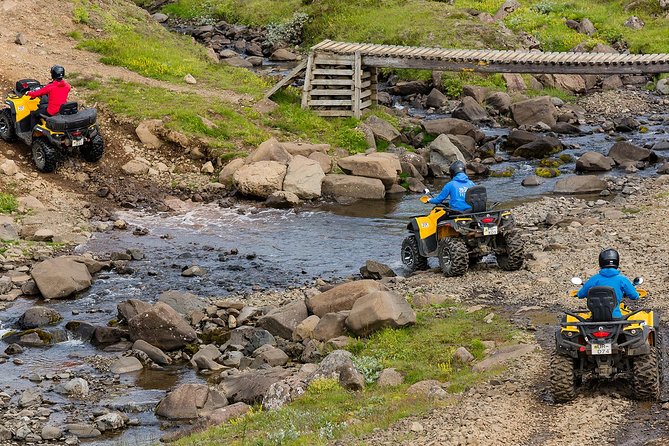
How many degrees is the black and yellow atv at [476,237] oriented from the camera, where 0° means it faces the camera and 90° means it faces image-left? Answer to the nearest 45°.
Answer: approximately 135°

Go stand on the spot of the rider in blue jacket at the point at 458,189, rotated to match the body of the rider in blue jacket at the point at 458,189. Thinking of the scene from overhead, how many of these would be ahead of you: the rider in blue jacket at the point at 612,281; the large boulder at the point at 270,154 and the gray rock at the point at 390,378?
1

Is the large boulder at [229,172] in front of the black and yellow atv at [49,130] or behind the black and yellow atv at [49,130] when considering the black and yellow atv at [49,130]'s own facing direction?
behind

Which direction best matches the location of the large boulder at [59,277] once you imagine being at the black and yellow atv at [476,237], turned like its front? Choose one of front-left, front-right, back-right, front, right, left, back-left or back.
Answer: front-left

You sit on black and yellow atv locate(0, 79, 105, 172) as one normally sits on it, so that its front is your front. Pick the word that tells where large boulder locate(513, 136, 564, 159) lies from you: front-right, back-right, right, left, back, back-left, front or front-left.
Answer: back-right

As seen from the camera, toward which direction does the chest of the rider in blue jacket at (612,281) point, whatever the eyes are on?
away from the camera

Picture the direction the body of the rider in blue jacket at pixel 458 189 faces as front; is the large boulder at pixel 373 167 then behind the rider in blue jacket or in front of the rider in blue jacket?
in front

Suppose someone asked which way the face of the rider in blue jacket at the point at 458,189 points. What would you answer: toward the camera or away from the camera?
away from the camera

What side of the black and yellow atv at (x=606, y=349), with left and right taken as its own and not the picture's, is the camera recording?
back

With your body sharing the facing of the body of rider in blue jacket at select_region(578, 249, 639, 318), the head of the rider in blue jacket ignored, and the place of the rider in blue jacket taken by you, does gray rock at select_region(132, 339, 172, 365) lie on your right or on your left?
on your left

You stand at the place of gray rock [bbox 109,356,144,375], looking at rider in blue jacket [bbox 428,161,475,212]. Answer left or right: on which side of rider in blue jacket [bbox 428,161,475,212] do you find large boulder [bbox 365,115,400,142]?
left

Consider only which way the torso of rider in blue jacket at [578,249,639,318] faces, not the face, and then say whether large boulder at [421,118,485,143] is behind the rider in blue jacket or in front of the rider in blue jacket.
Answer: in front

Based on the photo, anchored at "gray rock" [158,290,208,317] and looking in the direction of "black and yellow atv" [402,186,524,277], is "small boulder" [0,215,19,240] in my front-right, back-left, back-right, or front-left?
back-left

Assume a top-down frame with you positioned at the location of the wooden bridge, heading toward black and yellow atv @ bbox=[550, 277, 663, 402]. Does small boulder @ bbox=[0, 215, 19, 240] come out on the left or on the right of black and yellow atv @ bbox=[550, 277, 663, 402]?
right

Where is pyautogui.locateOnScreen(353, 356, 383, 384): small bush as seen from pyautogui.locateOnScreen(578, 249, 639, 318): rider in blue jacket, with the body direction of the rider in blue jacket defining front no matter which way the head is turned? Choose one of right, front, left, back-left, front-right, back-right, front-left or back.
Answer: left
